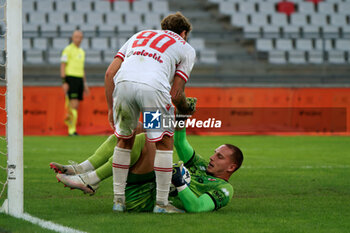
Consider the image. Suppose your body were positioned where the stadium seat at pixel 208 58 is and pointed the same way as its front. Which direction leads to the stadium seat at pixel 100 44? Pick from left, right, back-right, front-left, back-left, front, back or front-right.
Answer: right

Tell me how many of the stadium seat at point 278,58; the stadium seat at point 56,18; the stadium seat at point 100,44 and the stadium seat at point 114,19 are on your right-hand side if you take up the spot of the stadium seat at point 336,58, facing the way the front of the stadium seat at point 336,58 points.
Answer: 4

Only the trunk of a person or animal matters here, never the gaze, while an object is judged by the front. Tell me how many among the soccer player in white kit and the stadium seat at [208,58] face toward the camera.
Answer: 1

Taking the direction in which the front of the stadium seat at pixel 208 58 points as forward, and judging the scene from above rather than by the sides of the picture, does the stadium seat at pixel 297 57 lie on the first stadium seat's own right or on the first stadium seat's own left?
on the first stadium seat's own left

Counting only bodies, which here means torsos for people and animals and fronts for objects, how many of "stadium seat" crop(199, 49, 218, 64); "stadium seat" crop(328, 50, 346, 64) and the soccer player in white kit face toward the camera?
2

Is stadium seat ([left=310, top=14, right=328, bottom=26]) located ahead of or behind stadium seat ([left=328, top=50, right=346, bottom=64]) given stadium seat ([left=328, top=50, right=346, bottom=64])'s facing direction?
behind

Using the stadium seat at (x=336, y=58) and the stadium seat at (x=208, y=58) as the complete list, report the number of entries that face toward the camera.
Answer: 2

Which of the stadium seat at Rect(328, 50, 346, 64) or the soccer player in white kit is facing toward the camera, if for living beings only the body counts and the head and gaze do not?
the stadium seat

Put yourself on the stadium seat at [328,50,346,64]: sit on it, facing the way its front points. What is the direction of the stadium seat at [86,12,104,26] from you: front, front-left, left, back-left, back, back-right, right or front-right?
right

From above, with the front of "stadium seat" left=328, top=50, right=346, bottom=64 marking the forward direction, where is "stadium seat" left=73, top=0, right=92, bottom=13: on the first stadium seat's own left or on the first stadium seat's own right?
on the first stadium seat's own right

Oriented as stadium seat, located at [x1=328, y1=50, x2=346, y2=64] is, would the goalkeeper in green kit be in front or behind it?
in front

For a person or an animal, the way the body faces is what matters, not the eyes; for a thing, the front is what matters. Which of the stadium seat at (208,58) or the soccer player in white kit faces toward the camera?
the stadium seat

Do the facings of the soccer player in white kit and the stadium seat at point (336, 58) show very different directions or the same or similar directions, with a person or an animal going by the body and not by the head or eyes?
very different directions

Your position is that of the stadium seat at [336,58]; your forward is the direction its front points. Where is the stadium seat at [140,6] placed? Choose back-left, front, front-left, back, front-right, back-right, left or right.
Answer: right

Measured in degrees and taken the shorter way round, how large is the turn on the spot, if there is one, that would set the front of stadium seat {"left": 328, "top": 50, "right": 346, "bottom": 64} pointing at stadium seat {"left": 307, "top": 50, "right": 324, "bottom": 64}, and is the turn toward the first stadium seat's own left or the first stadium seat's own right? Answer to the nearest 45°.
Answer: approximately 90° to the first stadium seat's own right

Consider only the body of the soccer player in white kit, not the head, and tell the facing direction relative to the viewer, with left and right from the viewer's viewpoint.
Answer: facing away from the viewer and to the right of the viewer

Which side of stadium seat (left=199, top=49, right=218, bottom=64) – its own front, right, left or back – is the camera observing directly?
front

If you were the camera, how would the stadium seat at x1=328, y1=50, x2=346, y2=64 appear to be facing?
facing the viewer
